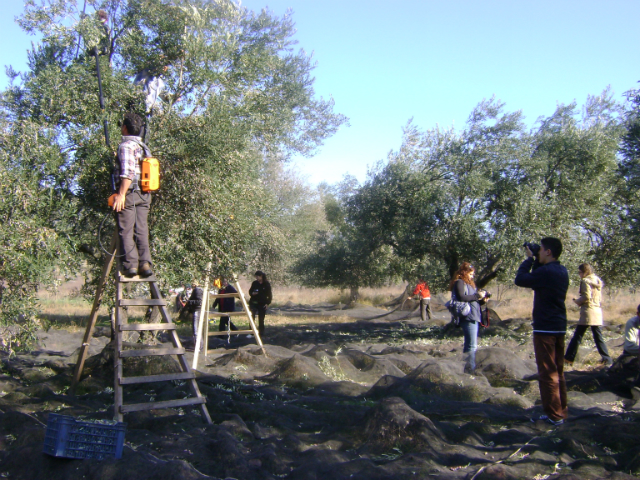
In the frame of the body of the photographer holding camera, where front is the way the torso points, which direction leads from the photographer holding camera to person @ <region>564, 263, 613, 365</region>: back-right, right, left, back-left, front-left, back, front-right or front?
right

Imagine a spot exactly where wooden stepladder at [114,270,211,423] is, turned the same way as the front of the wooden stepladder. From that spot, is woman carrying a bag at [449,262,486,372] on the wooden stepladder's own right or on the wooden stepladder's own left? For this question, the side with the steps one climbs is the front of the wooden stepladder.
on the wooden stepladder's own left

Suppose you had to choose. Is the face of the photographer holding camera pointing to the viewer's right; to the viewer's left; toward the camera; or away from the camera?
to the viewer's left

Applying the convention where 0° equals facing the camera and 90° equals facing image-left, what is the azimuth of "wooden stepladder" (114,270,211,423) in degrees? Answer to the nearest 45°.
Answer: approximately 315°

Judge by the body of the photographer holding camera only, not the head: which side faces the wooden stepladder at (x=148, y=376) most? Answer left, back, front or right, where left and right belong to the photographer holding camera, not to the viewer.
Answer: front

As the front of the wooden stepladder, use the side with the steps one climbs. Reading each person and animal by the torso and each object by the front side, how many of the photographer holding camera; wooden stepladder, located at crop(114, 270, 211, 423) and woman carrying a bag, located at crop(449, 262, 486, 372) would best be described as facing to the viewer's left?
1

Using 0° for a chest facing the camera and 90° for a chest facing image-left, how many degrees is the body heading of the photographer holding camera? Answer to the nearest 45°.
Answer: approximately 90°

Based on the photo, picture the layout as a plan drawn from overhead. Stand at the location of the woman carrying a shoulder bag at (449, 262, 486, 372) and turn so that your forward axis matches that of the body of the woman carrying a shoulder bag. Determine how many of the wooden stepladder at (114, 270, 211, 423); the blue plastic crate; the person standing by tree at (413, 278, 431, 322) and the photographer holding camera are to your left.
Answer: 1

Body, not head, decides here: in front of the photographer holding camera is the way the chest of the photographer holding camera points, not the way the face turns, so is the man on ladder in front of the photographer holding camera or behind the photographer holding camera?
in front

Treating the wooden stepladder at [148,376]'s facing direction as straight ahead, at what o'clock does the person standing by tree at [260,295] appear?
The person standing by tree is roughly at 8 o'clock from the wooden stepladder.

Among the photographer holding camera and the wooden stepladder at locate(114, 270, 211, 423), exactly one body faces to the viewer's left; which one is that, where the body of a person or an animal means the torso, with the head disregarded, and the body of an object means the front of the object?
the photographer holding camera

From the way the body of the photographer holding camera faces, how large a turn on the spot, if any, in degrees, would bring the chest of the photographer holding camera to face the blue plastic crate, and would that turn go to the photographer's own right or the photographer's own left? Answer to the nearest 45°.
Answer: approximately 45° to the photographer's own left
